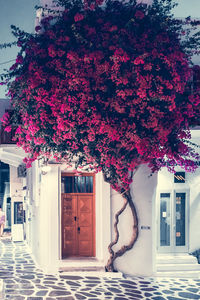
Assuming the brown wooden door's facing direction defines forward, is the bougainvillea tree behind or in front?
in front

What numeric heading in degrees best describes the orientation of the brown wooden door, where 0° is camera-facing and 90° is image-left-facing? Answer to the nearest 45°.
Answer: approximately 0°
